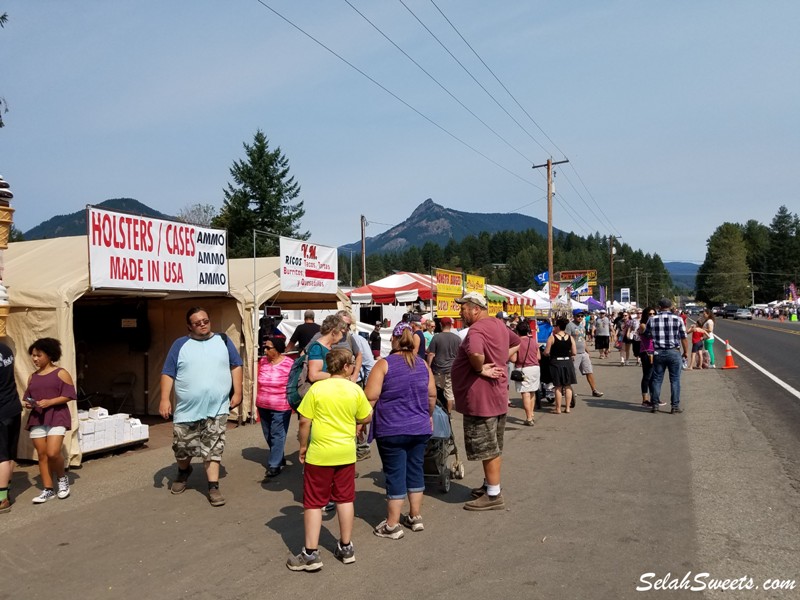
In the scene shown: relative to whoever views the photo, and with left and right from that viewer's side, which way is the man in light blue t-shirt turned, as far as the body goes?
facing the viewer

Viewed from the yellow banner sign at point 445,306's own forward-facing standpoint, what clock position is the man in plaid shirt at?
The man in plaid shirt is roughly at 11 o'clock from the yellow banner sign.

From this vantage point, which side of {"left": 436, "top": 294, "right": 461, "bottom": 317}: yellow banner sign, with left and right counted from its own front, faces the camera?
front

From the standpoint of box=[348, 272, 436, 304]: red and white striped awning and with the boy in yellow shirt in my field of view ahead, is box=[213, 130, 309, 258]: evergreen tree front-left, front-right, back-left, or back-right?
back-right

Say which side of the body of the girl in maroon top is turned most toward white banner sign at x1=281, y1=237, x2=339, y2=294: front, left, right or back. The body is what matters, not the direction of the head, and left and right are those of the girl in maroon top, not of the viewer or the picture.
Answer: back

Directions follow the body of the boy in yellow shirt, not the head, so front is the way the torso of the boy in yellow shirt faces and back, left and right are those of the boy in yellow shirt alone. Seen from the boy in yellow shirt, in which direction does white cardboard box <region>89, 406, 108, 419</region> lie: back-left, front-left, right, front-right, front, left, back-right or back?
front-left

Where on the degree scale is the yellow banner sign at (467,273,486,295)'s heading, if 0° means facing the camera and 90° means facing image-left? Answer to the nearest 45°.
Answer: approximately 0°

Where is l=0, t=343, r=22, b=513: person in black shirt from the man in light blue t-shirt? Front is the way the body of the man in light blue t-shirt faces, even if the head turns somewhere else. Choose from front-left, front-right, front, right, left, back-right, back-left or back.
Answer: right

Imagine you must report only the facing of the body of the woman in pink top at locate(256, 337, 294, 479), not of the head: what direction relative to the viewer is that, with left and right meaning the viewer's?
facing the viewer and to the left of the viewer

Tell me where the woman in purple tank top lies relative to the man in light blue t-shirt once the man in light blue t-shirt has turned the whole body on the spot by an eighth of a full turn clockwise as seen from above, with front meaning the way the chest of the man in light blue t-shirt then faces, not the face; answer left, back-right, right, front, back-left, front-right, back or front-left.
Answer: left

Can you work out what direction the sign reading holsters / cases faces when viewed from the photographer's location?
facing the viewer and to the right of the viewer

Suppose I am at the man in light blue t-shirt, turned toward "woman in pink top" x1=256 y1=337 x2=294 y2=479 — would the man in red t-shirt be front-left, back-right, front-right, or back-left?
front-right

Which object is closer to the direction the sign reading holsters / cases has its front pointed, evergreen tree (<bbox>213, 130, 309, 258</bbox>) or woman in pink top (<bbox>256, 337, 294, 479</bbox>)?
the woman in pink top

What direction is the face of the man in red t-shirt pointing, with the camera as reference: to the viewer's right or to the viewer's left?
to the viewer's left

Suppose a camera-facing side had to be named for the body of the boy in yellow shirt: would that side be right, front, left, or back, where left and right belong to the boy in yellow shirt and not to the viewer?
back

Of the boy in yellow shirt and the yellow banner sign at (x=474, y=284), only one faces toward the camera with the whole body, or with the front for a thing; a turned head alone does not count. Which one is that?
the yellow banner sign

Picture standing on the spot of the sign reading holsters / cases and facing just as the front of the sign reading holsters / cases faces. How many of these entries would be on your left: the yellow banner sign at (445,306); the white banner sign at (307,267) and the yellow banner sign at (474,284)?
3

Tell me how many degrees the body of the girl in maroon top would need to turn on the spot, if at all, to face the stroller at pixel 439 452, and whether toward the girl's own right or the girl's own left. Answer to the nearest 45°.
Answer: approximately 90° to the girl's own left
